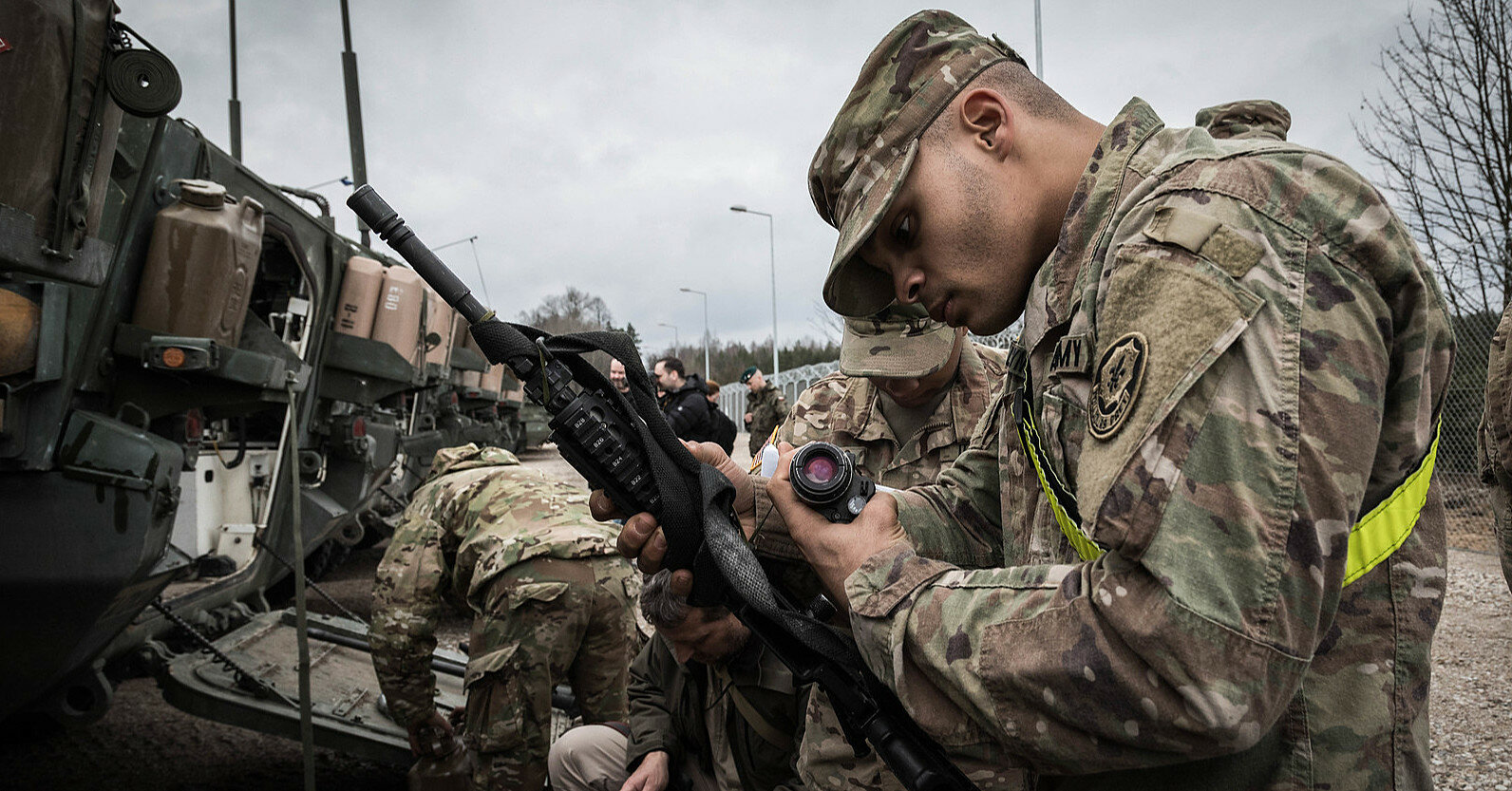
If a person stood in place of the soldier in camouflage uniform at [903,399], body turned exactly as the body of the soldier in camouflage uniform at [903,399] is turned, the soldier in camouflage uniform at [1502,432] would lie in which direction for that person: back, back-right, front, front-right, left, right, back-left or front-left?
left

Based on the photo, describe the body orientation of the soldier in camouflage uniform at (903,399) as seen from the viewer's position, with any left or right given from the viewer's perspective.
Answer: facing the viewer

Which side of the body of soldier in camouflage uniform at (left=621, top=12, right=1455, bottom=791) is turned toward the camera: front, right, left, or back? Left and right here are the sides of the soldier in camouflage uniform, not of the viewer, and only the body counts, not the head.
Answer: left

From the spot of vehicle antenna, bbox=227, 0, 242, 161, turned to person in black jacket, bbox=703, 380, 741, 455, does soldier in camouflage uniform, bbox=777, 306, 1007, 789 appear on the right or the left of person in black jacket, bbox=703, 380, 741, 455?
right

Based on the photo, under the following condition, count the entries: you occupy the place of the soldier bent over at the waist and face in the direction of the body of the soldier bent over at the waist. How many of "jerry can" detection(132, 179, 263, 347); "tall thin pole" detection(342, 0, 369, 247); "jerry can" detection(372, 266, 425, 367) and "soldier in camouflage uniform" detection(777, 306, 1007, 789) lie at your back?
1

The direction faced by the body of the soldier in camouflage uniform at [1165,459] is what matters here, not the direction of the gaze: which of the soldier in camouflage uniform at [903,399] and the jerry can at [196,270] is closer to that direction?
the jerry can

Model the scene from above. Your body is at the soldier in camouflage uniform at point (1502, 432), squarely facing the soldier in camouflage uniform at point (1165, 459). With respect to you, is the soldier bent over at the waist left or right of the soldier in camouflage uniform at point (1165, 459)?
right

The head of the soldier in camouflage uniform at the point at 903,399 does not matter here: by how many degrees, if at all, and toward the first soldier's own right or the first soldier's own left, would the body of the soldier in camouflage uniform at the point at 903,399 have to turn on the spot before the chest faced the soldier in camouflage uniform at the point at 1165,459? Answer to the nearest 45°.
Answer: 0° — they already face them

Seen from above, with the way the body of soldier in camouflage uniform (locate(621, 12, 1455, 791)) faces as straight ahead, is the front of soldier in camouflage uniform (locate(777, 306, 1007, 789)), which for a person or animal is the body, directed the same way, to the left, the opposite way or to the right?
to the left

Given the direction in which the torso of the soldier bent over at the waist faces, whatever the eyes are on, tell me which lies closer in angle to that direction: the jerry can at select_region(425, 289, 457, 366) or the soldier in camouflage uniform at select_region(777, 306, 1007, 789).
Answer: the jerry can

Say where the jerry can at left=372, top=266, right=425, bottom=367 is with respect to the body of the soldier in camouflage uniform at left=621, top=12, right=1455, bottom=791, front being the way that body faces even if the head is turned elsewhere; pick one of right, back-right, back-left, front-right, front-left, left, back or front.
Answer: front-right

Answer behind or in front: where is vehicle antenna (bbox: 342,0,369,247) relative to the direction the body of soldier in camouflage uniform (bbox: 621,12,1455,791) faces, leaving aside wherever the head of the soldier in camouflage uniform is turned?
in front
